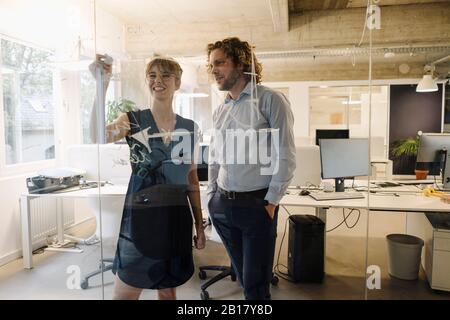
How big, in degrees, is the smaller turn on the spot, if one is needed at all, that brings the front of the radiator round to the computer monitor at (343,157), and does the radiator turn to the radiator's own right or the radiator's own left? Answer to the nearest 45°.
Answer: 0° — it already faces it

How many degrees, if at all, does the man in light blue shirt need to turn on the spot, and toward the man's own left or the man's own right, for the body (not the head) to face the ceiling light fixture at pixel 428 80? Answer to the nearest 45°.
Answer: approximately 180°

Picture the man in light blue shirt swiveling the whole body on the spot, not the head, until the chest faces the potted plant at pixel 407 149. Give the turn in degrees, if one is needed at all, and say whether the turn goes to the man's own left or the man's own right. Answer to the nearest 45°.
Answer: approximately 180°

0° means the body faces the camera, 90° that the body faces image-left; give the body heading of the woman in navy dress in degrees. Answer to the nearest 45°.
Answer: approximately 0°
